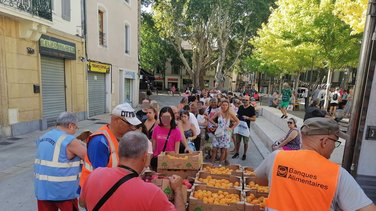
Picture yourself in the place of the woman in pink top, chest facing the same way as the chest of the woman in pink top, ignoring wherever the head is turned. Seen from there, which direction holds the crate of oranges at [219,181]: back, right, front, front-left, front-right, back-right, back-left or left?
front-left

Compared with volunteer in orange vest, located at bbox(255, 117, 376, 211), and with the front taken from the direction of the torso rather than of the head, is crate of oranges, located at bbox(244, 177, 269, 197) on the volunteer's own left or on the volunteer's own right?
on the volunteer's own left

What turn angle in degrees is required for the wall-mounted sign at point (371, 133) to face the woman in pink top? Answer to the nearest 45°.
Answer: approximately 45° to its right

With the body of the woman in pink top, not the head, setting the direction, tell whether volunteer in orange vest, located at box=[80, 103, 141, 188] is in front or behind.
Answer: in front

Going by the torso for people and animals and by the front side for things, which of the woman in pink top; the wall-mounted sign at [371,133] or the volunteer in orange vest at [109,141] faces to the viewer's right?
the volunteer in orange vest

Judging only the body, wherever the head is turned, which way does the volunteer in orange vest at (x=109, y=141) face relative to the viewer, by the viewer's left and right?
facing to the right of the viewer

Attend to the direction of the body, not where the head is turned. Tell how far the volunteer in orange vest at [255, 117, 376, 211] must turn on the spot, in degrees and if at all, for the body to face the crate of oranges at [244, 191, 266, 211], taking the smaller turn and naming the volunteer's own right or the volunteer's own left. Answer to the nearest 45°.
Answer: approximately 90° to the volunteer's own left

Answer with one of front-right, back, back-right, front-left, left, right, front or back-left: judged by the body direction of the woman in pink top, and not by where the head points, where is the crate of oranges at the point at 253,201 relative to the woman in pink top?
front-left
